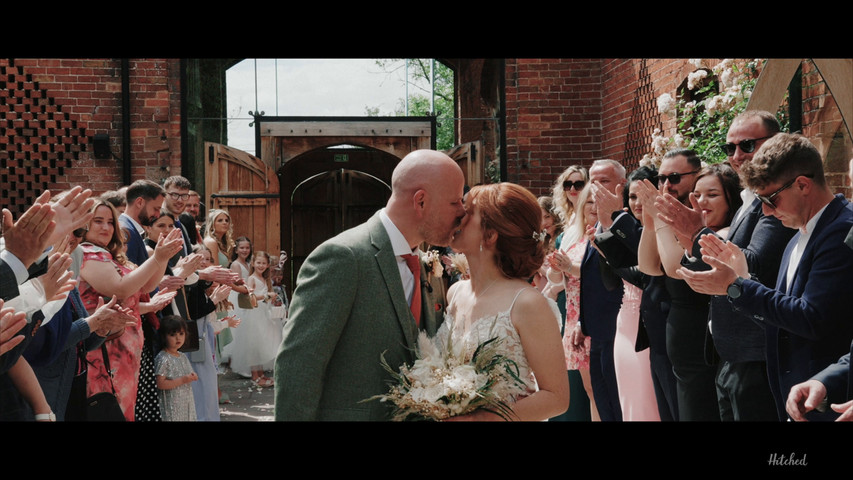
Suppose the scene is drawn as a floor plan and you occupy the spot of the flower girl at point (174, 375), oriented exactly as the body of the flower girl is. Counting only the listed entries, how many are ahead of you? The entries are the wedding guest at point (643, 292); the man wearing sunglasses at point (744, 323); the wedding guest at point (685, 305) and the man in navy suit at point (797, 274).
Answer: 4

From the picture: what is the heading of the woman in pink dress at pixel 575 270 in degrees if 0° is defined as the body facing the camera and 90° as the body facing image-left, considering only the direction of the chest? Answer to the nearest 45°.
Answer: approximately 45°

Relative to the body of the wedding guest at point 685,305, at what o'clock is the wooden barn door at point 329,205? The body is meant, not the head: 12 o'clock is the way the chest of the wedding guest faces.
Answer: The wooden barn door is roughly at 2 o'clock from the wedding guest.

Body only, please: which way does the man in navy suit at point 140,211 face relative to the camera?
to the viewer's right

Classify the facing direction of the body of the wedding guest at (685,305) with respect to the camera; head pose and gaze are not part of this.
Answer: to the viewer's left

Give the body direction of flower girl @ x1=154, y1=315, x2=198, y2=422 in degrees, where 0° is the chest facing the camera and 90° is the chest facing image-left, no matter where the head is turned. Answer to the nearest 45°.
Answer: approximately 315°

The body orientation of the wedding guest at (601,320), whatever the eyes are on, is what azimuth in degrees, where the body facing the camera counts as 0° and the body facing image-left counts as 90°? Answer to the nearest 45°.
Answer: approximately 45°

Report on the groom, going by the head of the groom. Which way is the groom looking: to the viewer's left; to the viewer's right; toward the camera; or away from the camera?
to the viewer's right

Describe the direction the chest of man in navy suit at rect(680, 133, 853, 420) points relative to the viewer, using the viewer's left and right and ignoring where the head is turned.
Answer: facing to the left of the viewer

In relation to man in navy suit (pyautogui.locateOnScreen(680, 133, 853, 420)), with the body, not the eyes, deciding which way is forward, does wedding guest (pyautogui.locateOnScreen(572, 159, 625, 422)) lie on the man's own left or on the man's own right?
on the man's own right

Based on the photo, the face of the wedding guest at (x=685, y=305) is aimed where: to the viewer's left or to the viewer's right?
to the viewer's left

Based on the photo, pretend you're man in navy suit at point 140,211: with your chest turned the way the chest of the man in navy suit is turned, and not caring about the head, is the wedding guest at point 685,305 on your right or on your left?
on your right

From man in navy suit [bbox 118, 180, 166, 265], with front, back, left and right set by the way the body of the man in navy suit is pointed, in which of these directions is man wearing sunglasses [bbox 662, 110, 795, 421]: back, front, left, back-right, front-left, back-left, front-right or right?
front-right
